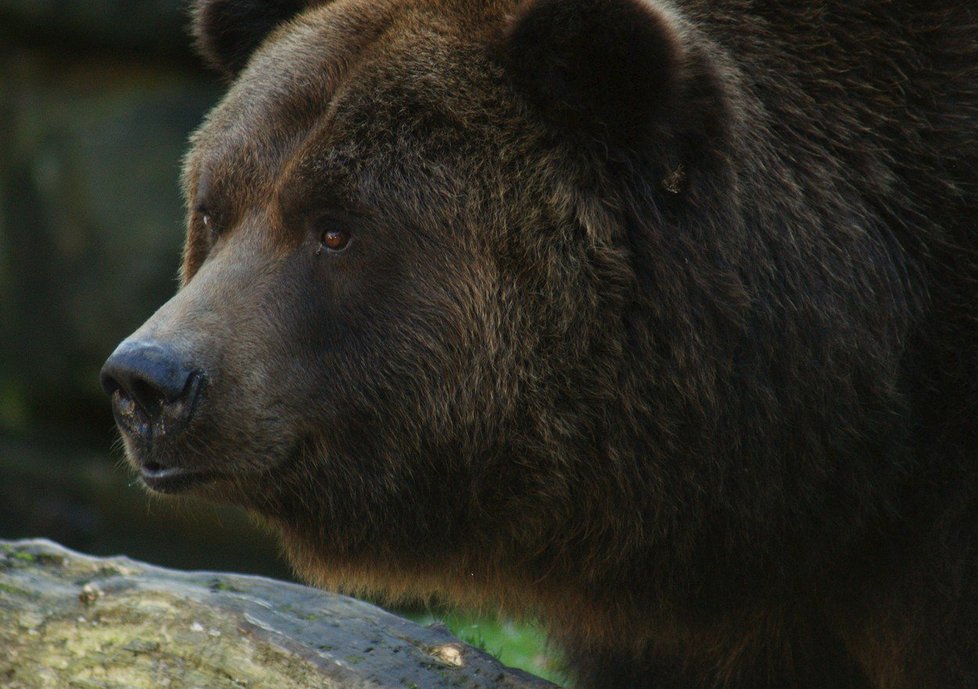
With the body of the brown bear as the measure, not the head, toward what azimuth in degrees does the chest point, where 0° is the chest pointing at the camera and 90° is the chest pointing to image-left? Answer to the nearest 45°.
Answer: approximately 45°
